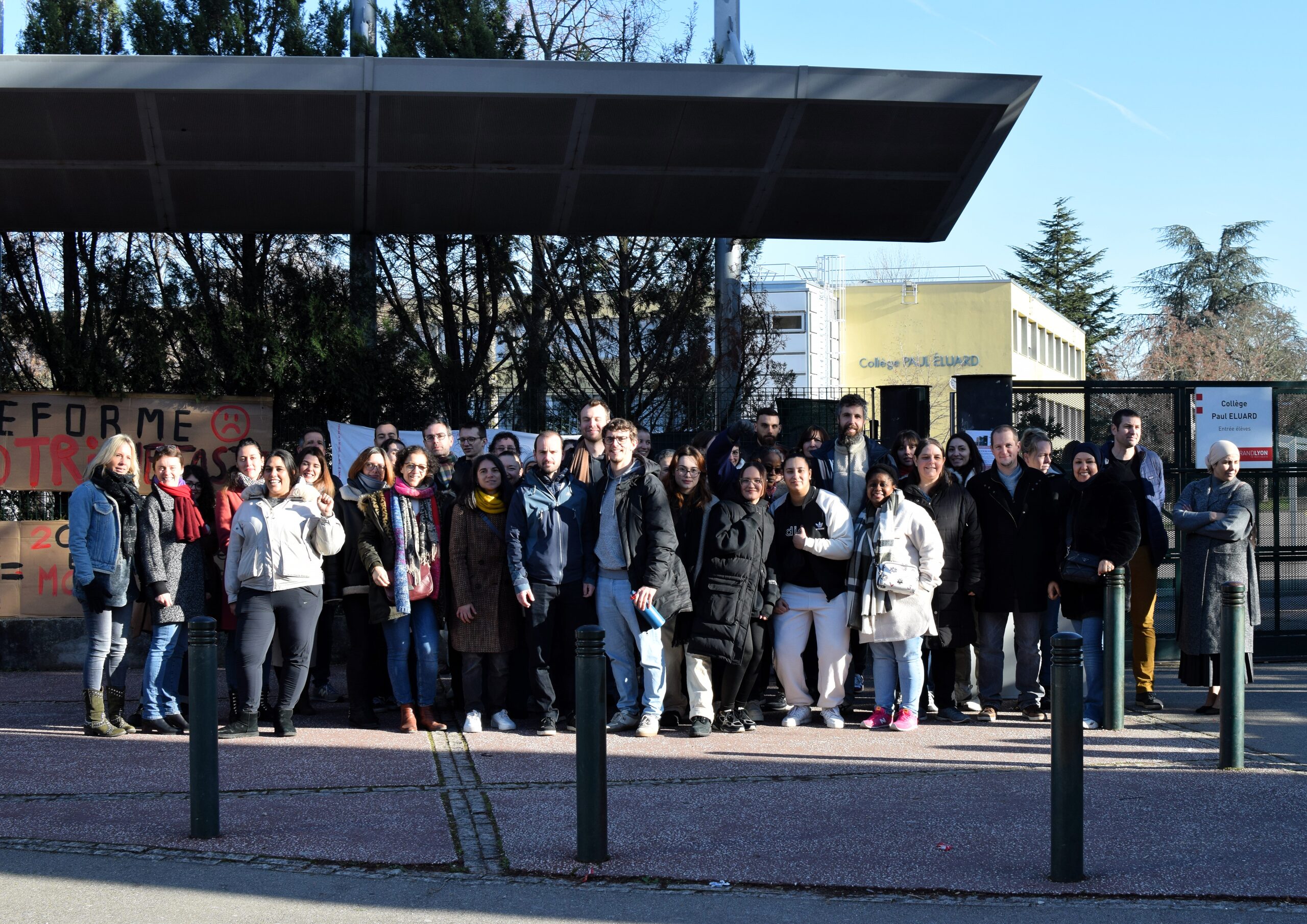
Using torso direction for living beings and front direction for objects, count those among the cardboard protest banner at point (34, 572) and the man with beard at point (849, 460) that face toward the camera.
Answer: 2

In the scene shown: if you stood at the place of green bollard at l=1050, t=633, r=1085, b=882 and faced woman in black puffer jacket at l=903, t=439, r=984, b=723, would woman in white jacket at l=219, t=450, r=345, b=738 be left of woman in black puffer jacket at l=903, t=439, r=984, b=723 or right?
left

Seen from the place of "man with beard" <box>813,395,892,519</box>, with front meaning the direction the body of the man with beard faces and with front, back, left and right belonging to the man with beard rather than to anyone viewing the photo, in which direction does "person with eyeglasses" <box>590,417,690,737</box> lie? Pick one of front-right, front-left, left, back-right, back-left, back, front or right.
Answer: front-right

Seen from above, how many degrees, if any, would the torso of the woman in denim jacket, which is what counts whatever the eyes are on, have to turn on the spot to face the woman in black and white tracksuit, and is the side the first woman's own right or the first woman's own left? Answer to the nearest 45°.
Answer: approximately 45° to the first woman's own left
